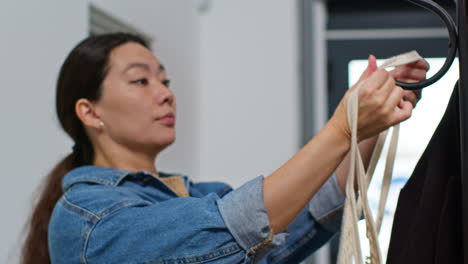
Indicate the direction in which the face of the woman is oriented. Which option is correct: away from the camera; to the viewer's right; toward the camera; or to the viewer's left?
to the viewer's right

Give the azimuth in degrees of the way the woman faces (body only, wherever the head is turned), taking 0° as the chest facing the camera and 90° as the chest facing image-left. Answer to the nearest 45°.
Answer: approximately 270°
